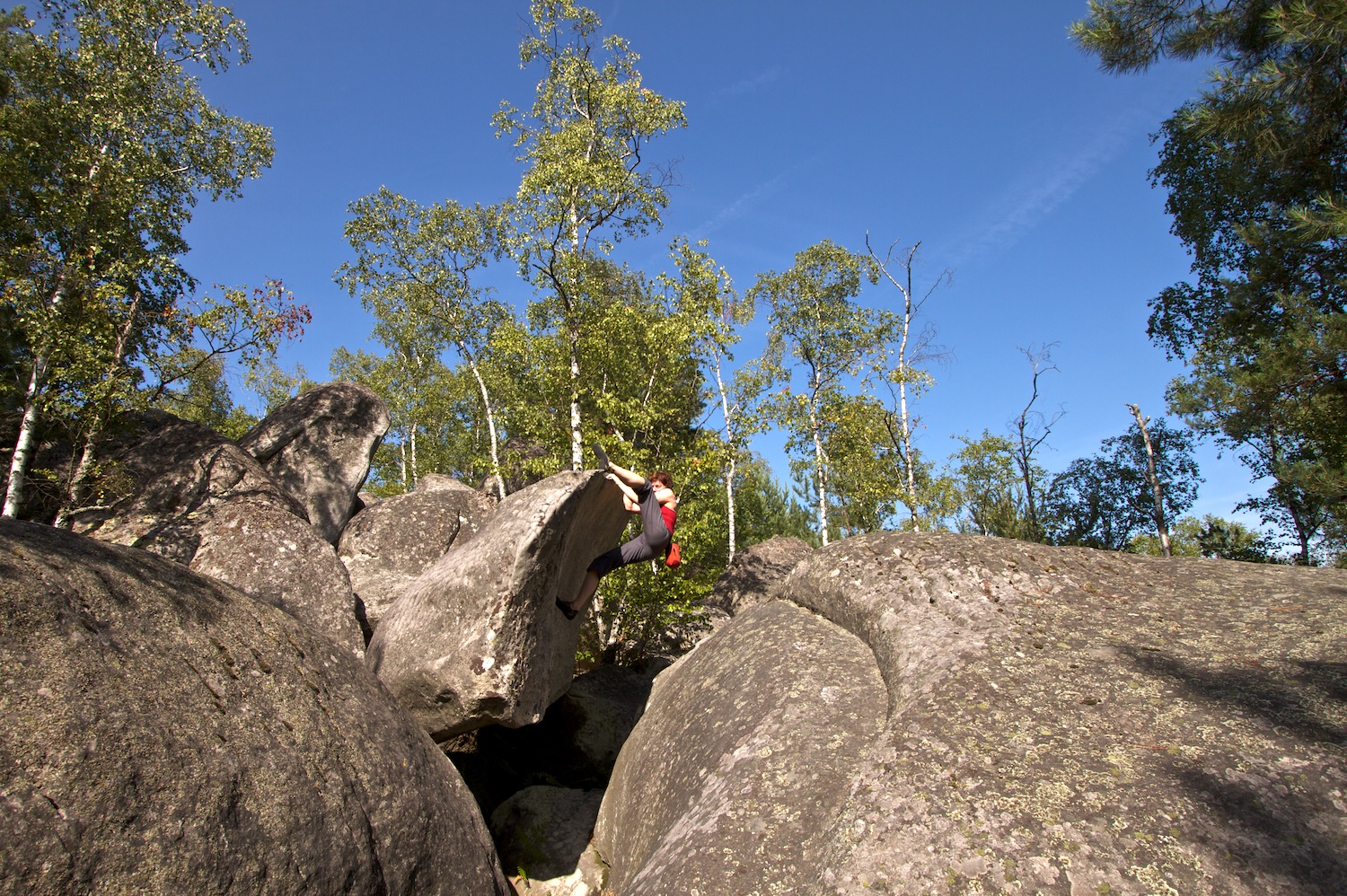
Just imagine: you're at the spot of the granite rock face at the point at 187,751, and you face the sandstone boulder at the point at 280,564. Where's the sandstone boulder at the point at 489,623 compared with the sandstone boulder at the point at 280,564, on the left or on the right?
right

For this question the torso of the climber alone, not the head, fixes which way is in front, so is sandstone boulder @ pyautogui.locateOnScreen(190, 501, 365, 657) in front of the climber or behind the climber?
in front

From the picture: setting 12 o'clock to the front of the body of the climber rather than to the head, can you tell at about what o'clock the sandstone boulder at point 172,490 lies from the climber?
The sandstone boulder is roughly at 1 o'clock from the climber.

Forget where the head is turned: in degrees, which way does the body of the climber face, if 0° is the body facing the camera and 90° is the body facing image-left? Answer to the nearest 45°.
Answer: approximately 90°

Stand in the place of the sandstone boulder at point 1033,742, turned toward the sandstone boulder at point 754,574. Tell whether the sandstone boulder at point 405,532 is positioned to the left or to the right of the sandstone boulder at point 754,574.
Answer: left

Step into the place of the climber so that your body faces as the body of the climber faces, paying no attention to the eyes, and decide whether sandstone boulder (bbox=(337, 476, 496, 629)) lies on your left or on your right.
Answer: on your right

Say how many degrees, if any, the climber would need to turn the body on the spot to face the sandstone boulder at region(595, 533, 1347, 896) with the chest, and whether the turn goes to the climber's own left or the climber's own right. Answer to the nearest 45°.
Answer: approximately 135° to the climber's own left

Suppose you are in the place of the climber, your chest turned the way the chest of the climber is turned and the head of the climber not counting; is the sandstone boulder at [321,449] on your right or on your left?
on your right

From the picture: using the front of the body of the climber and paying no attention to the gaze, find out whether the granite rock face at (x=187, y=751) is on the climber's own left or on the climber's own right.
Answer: on the climber's own left
